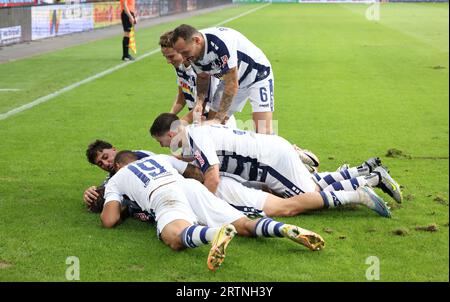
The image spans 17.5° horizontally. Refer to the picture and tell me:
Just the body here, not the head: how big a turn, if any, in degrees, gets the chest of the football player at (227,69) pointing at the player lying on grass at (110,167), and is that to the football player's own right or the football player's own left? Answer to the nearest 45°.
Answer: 0° — they already face them

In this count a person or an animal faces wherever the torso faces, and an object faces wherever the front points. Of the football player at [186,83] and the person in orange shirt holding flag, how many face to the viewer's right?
1

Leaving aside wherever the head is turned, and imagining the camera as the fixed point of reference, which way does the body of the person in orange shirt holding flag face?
to the viewer's right

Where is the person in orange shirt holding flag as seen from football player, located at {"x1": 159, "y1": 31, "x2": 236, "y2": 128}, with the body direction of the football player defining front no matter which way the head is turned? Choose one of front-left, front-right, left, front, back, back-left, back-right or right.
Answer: back-right

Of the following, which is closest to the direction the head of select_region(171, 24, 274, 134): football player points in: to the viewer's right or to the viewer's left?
to the viewer's left

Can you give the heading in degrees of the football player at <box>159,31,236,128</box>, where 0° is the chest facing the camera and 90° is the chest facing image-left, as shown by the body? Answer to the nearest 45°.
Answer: approximately 45°

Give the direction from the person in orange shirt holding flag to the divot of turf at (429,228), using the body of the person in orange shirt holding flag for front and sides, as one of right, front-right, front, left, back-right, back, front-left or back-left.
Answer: right

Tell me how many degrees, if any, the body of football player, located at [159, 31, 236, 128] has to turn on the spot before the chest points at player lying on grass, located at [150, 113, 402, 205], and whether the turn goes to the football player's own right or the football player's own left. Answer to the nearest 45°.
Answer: approximately 45° to the football player's own left
